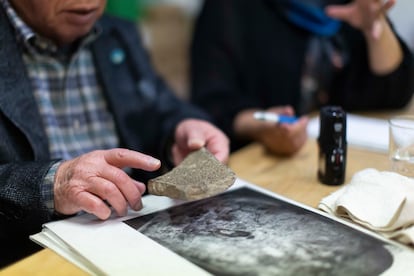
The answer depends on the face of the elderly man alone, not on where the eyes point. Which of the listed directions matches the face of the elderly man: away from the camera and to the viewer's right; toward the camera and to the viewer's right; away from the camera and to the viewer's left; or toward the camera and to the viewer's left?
toward the camera and to the viewer's right

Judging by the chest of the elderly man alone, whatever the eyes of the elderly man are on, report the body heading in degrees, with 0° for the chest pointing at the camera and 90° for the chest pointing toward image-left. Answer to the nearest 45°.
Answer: approximately 315°
